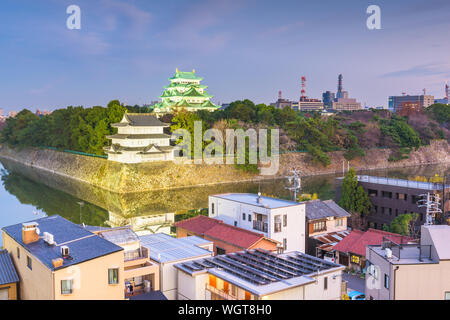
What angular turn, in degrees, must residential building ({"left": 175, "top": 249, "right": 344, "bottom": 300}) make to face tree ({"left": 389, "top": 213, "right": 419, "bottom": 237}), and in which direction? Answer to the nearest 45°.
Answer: approximately 180°

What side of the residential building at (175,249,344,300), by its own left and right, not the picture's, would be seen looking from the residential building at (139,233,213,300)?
right

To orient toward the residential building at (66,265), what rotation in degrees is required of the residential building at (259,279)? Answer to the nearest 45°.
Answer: approximately 45° to its right

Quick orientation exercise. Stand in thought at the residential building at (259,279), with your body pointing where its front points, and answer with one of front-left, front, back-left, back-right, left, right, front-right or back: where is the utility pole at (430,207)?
back

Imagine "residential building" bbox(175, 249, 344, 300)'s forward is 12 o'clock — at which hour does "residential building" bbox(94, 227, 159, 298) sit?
"residential building" bbox(94, 227, 159, 298) is roughly at 2 o'clock from "residential building" bbox(175, 249, 344, 300).

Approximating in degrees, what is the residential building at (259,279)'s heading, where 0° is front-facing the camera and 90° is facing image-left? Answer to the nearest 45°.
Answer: approximately 45°

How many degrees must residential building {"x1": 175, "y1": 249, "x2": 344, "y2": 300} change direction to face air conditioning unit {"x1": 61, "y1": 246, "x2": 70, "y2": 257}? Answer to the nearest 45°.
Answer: approximately 45° to its right
